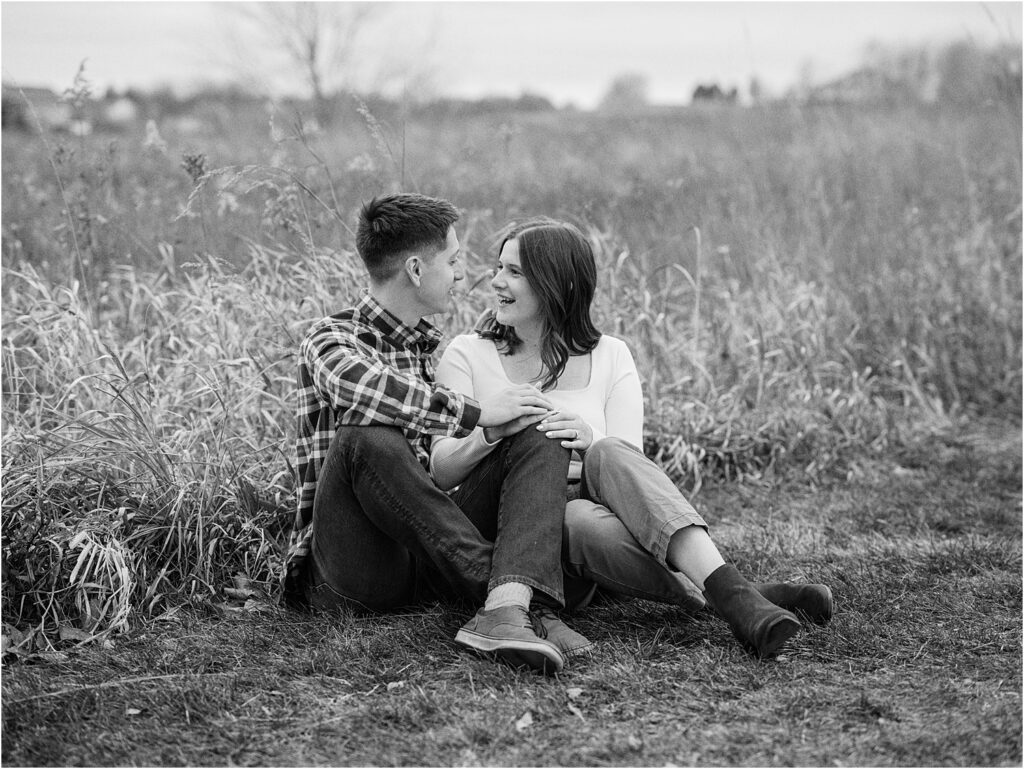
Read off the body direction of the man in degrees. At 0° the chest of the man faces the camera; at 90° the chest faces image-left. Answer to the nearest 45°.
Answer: approximately 270°

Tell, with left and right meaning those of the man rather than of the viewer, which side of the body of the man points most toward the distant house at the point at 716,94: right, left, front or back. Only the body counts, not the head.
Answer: left

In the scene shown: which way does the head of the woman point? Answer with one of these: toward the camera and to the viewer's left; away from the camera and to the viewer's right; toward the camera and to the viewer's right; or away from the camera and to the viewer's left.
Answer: toward the camera and to the viewer's left

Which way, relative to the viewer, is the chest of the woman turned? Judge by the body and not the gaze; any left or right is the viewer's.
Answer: facing the viewer

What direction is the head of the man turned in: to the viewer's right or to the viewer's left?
to the viewer's right

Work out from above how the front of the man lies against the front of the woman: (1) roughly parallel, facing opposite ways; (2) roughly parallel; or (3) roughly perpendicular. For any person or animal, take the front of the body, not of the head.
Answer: roughly perpendicular

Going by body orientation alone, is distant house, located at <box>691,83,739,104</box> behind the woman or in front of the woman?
behind
